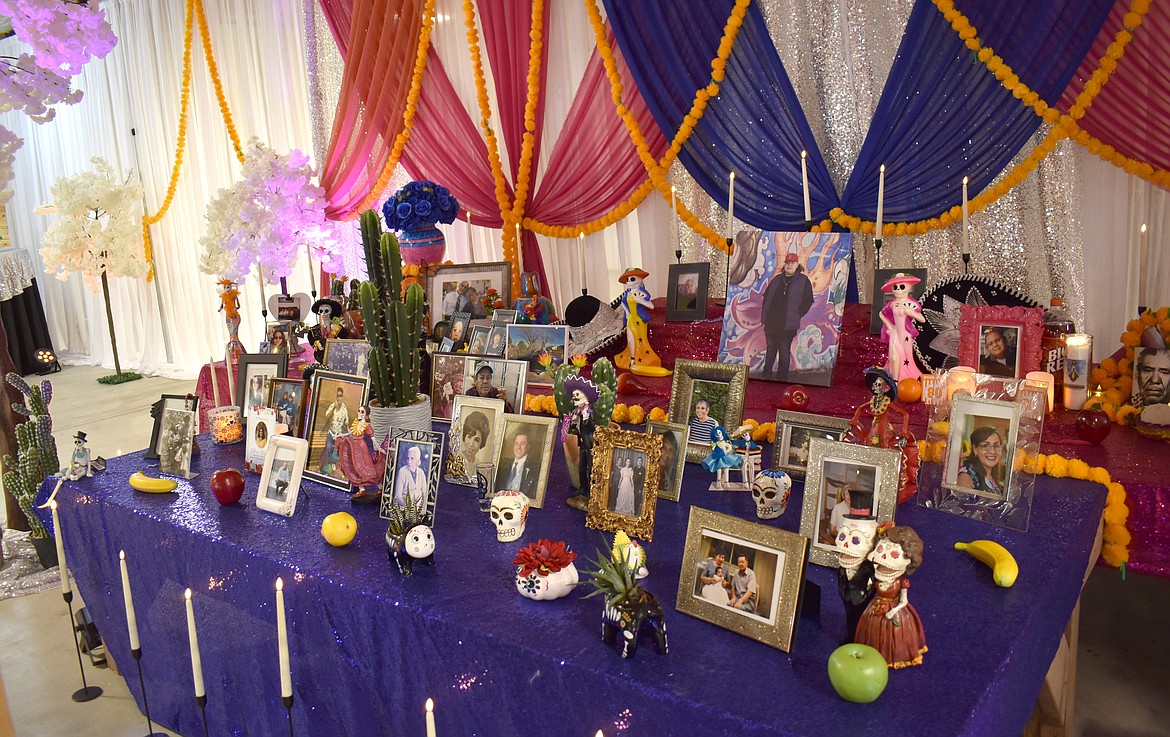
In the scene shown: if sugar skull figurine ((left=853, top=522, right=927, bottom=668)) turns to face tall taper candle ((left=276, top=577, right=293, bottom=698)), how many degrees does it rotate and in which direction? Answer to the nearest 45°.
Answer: approximately 45° to its right

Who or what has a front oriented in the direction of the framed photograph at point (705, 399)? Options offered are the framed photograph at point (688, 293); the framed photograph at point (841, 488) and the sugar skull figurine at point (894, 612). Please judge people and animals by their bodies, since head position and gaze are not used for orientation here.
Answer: the framed photograph at point (688, 293)

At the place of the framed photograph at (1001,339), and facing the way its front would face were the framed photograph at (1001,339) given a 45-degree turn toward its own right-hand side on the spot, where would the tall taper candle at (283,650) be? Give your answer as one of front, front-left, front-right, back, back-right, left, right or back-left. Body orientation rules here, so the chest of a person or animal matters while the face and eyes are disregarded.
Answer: front

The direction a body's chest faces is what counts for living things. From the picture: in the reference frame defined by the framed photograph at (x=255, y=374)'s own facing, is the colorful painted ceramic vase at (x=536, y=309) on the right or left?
on its left

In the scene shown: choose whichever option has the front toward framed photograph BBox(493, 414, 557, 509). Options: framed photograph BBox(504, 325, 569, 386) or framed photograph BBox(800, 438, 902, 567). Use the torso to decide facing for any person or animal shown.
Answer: framed photograph BBox(504, 325, 569, 386)

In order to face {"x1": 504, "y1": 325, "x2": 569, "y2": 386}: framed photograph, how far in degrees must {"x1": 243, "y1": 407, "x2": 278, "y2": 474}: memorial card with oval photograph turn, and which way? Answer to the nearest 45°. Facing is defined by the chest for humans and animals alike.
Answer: approximately 135° to its left

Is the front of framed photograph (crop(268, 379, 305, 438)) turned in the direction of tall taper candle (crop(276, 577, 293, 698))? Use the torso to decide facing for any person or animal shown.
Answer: yes

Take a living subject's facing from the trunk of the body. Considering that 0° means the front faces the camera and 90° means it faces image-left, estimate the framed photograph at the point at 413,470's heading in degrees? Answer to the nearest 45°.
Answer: approximately 0°
